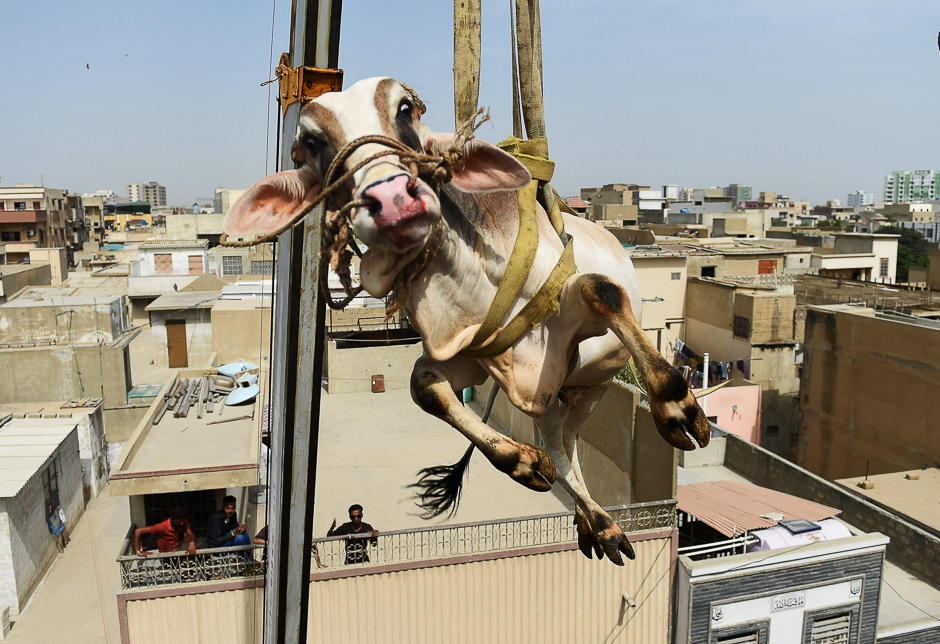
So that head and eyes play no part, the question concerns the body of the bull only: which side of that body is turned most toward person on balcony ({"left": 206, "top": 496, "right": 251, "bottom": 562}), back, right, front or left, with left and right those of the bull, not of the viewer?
right

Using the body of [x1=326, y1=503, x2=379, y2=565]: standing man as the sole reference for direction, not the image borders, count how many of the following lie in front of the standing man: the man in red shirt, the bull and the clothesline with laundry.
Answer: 1

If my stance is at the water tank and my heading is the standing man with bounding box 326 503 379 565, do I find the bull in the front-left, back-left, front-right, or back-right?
front-left

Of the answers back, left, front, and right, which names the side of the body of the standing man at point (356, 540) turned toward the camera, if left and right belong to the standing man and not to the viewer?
front

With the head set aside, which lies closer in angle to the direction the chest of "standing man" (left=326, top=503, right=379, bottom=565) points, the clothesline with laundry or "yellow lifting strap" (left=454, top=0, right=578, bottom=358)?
the yellow lifting strap

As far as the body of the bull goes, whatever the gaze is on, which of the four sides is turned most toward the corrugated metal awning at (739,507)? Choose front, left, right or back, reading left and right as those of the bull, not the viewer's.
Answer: back

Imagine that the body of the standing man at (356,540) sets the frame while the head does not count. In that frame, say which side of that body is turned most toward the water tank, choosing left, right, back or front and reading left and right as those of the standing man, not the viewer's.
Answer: left

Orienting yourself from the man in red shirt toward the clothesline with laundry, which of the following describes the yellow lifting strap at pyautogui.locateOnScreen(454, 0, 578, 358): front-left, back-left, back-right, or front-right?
back-right

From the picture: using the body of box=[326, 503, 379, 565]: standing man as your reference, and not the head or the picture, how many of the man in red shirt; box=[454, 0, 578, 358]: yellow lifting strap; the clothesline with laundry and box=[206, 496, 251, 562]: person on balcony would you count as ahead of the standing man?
1

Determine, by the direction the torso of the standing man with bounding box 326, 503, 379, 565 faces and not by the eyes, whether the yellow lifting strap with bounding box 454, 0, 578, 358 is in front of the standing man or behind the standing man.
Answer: in front

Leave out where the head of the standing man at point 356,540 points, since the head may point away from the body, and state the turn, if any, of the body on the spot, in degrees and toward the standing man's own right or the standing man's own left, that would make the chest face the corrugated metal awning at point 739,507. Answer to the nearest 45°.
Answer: approximately 90° to the standing man's own left

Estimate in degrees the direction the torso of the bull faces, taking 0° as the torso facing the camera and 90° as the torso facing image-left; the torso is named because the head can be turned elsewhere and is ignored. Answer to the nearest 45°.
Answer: approximately 45°

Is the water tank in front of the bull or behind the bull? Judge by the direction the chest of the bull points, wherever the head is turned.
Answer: behind

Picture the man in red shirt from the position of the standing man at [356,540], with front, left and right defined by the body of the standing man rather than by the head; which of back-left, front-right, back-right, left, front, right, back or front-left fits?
back-right

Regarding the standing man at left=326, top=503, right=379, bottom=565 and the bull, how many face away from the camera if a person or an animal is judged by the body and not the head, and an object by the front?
0

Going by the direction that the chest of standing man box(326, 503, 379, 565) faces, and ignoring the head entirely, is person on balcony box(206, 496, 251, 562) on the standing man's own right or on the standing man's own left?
on the standing man's own right
